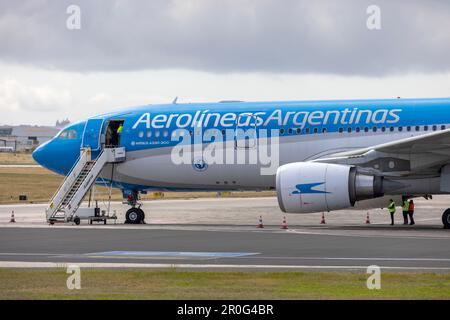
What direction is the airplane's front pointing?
to the viewer's left

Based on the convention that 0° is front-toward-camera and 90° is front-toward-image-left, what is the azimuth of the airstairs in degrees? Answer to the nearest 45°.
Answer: approximately 45°
